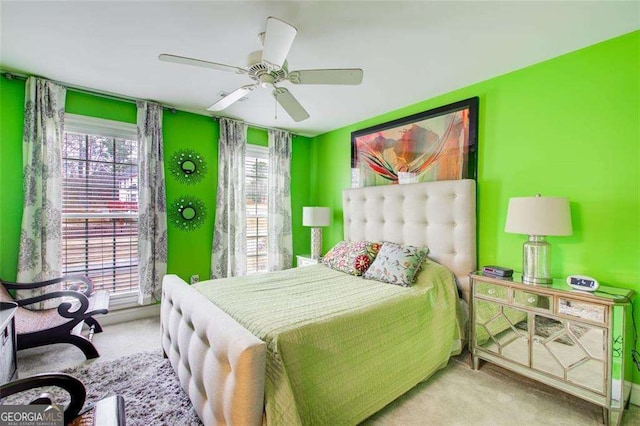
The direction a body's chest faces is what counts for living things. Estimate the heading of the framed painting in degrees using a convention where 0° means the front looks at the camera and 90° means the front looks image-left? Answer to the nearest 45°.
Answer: approximately 45°

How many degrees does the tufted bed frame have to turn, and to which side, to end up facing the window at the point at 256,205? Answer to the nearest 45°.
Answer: approximately 135° to its right

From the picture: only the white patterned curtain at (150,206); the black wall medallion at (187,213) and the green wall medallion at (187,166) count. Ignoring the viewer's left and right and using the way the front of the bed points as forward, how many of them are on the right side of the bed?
3

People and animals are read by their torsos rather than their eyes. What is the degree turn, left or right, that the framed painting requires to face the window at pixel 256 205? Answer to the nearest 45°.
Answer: approximately 45° to its right

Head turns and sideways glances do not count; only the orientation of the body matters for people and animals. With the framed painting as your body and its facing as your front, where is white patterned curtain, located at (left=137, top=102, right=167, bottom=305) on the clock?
The white patterned curtain is roughly at 1 o'clock from the framed painting.

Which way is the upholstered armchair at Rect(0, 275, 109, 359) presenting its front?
to the viewer's right

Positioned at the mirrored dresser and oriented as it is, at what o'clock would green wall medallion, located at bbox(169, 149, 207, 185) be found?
The green wall medallion is roughly at 1 o'clock from the mirrored dresser.

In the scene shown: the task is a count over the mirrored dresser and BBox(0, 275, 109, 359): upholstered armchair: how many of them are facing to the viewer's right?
1
